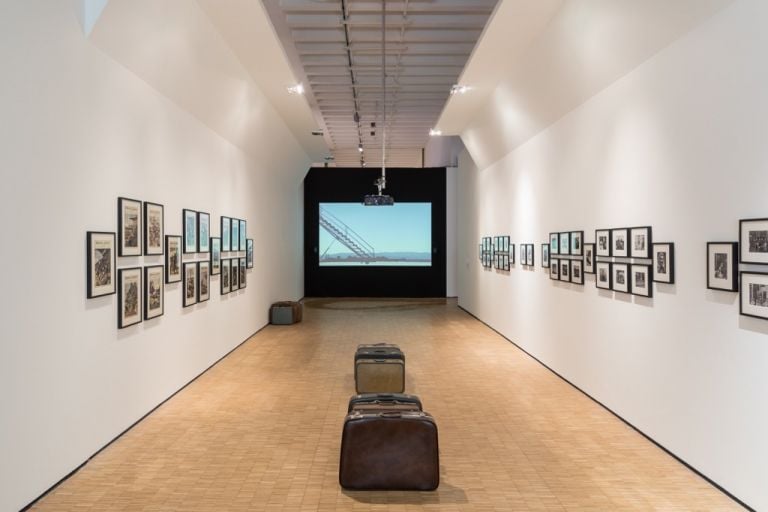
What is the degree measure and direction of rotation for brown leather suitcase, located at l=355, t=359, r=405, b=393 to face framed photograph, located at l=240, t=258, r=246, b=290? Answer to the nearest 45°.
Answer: approximately 135° to its right

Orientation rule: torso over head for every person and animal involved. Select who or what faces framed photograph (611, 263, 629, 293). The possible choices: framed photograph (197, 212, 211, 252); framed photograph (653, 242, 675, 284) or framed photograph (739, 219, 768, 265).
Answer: framed photograph (197, 212, 211, 252)

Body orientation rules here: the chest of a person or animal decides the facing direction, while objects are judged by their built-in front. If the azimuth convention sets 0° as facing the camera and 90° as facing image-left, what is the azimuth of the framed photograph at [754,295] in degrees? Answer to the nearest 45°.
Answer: approximately 45°

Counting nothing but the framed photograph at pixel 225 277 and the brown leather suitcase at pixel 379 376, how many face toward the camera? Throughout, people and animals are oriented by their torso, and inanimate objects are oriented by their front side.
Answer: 1

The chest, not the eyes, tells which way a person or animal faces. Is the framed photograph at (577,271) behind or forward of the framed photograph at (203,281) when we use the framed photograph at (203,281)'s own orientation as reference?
forward

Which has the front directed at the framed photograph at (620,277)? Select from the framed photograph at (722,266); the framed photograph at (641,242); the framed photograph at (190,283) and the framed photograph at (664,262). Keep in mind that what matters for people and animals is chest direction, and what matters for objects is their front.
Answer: the framed photograph at (190,283)

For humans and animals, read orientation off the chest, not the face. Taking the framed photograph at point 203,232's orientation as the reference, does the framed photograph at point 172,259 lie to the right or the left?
on its right

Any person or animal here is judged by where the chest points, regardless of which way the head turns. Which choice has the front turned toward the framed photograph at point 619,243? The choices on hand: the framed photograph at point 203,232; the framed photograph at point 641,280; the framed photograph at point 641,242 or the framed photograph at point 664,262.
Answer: the framed photograph at point 203,232

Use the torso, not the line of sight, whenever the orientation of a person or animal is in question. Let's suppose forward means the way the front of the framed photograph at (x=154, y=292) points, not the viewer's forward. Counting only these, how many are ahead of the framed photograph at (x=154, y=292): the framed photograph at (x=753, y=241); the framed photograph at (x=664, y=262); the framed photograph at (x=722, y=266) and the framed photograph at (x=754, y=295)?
4

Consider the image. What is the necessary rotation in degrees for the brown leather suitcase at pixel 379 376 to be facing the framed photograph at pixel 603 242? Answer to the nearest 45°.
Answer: approximately 90° to its left

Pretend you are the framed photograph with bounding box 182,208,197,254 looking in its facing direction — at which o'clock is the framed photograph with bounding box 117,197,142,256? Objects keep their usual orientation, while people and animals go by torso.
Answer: the framed photograph with bounding box 117,197,142,256 is roughly at 2 o'clock from the framed photograph with bounding box 182,208,197,254.

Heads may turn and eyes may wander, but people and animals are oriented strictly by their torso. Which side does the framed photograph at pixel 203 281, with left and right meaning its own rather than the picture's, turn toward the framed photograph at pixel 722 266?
front

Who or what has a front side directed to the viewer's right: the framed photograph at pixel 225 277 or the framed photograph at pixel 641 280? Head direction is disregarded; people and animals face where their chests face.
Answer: the framed photograph at pixel 225 277

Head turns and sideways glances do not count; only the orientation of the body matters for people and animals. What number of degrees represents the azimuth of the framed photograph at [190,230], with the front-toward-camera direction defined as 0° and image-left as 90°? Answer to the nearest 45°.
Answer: approximately 315°
